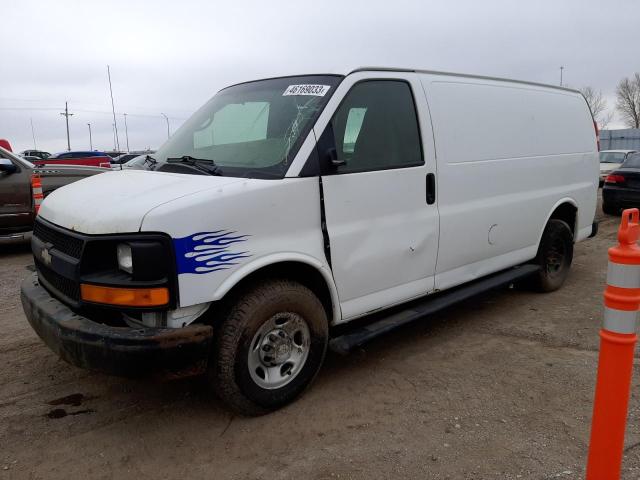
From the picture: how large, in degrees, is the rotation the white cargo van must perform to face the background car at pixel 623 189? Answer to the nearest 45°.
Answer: approximately 180°

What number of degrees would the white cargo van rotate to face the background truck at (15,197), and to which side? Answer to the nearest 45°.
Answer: approximately 90° to its right

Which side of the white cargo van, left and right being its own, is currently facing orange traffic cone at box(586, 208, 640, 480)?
left

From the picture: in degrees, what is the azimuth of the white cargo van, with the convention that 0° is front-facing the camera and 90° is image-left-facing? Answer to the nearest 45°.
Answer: approximately 45°

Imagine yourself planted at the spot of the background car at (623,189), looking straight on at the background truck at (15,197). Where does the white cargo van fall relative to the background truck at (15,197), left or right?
left

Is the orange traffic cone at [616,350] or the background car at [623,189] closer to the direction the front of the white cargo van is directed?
the orange traffic cone
